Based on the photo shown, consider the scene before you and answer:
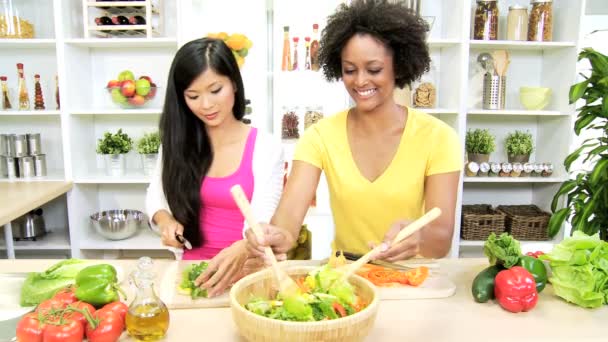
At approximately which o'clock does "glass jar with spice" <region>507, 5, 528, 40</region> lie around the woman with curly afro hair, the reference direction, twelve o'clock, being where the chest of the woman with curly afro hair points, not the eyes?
The glass jar with spice is roughly at 7 o'clock from the woman with curly afro hair.

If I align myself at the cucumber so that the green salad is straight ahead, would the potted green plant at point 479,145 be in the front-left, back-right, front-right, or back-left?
back-right

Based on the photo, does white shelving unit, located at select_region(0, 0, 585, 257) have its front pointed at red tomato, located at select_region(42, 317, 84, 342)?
yes

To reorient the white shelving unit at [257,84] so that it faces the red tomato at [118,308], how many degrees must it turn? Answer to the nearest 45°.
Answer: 0° — it already faces it

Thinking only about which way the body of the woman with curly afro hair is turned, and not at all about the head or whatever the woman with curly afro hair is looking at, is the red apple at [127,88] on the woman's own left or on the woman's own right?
on the woman's own right

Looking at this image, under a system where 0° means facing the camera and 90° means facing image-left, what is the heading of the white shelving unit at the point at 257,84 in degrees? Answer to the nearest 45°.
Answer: approximately 0°

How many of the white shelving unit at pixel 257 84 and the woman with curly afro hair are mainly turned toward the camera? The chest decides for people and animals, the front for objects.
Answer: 2

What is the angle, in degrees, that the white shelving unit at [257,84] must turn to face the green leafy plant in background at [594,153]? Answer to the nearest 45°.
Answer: approximately 45° to its left
